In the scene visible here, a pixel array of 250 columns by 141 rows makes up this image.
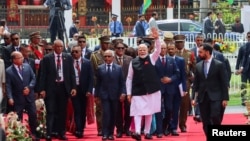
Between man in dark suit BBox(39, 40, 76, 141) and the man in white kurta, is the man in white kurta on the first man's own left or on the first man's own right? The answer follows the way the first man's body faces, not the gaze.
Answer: on the first man's own left

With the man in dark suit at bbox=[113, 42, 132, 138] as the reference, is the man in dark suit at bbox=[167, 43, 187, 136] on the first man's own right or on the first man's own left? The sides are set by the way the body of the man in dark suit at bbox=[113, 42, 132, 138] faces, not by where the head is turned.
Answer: on the first man's own left

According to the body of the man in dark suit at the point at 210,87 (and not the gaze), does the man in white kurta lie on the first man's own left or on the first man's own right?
on the first man's own right

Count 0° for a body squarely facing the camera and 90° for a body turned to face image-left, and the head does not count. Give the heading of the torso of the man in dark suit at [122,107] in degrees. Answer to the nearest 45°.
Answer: approximately 0°

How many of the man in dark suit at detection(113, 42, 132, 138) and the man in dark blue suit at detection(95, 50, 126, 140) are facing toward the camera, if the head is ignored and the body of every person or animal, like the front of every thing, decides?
2
